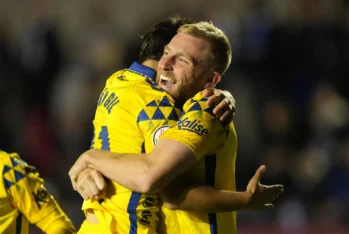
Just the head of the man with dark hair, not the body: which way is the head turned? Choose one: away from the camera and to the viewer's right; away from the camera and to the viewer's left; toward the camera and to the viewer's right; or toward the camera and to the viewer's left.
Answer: away from the camera and to the viewer's right

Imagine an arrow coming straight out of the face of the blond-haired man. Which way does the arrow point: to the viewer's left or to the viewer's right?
to the viewer's left

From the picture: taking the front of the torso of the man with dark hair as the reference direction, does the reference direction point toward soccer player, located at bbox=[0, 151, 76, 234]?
no

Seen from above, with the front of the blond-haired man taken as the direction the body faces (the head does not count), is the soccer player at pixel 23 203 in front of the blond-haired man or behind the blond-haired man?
in front

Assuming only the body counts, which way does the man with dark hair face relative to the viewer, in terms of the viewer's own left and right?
facing away from the viewer and to the right of the viewer
